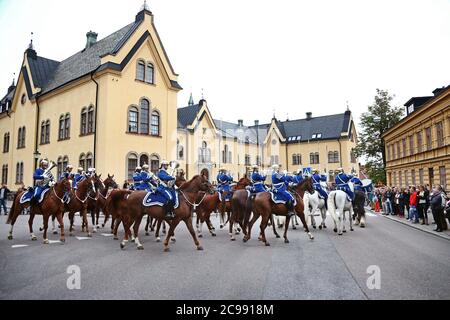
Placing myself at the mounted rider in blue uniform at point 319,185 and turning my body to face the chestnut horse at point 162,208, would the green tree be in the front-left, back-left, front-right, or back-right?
back-right

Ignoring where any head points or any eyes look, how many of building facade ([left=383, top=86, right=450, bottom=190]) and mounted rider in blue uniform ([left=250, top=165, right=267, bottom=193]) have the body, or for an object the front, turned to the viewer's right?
1

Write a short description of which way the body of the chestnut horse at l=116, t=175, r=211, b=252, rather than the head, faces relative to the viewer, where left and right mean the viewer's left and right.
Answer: facing to the right of the viewer

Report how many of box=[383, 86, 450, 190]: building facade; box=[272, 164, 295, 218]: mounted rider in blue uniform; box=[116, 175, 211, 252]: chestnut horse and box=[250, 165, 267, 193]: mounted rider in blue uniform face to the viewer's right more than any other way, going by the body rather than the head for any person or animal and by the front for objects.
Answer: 3

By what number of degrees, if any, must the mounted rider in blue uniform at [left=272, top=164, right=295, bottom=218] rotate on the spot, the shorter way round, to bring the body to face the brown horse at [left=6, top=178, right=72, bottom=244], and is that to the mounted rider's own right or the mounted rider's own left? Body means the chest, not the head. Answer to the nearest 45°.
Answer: approximately 180°

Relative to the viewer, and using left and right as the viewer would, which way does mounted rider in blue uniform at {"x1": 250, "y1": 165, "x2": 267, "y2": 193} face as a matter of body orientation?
facing to the right of the viewer

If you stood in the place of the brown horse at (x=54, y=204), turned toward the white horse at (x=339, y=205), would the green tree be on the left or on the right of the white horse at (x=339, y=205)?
left

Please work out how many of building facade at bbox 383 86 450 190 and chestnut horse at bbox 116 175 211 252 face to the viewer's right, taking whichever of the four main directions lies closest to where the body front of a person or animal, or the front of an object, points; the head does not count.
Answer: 1

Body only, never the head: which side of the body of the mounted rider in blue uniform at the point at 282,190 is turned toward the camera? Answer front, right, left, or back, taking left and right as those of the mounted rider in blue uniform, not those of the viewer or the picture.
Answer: right
